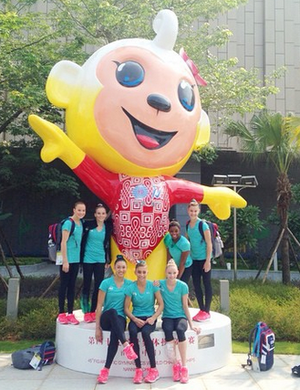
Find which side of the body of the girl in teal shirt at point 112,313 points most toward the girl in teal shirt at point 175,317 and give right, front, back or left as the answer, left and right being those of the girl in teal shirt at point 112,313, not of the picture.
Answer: left

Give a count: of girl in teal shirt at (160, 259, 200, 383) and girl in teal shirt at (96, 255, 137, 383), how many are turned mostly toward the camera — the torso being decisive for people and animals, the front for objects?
2

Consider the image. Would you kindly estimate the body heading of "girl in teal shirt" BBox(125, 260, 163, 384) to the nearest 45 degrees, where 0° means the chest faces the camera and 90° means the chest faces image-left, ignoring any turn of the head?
approximately 0°
